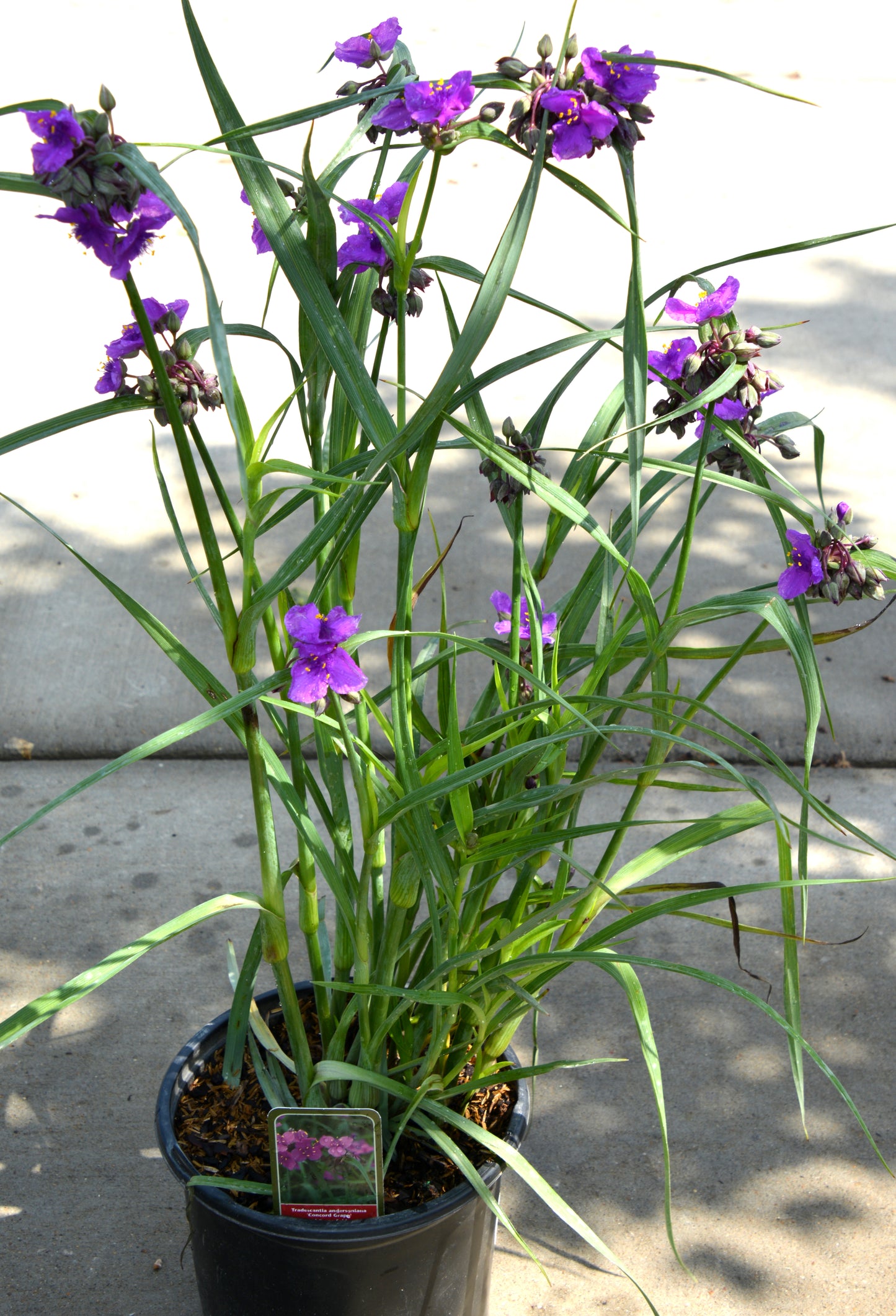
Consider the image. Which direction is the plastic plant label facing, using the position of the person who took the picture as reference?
facing the viewer
